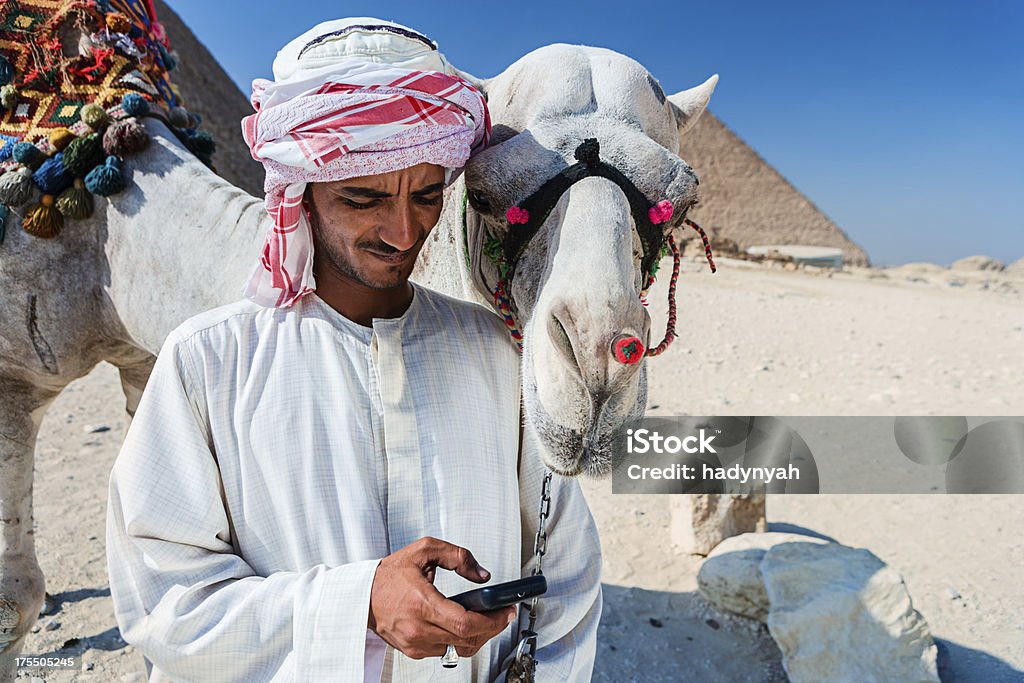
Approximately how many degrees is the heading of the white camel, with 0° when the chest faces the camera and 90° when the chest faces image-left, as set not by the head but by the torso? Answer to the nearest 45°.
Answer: approximately 315°

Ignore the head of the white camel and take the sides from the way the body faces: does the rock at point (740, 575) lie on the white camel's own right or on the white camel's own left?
on the white camel's own left

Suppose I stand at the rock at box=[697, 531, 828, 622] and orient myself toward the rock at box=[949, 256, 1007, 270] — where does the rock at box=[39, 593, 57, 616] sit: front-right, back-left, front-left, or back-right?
back-left

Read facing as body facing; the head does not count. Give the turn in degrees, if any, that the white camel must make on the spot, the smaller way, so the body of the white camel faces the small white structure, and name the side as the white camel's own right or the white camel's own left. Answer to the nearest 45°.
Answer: approximately 90° to the white camel's own left
